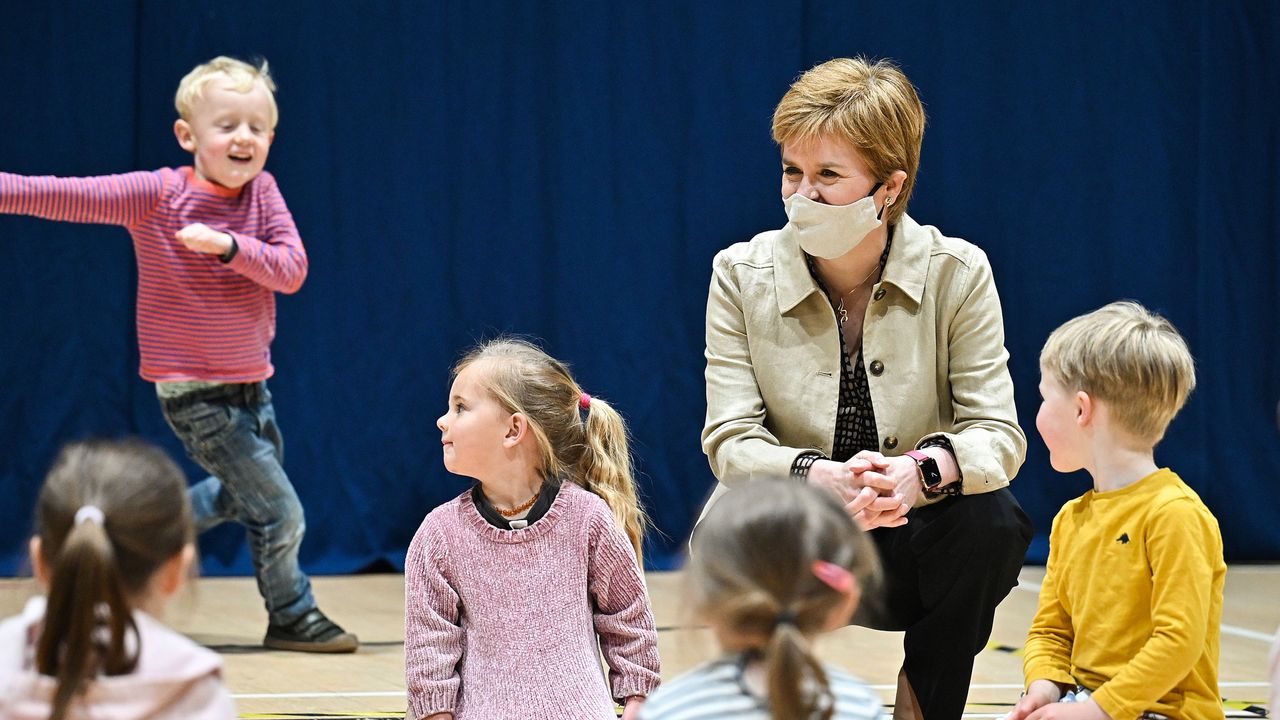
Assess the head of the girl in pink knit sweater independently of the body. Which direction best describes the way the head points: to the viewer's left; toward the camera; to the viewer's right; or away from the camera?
to the viewer's left

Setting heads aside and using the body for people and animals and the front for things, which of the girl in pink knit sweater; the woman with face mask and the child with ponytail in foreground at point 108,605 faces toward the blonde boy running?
the child with ponytail in foreground

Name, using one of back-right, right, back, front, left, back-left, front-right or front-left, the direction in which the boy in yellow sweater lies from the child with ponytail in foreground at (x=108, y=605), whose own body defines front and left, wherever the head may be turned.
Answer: right

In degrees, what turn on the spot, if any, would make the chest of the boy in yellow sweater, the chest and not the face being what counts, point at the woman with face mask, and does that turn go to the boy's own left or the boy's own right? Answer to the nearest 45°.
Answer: approximately 90° to the boy's own right

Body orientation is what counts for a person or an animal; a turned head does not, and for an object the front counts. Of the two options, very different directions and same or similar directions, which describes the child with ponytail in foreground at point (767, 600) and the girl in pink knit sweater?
very different directions

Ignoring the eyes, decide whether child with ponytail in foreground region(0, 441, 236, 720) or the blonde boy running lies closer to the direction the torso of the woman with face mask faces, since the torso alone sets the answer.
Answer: the child with ponytail in foreground

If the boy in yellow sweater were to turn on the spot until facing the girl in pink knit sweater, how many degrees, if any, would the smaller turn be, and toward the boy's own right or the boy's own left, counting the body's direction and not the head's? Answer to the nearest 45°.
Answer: approximately 45° to the boy's own right

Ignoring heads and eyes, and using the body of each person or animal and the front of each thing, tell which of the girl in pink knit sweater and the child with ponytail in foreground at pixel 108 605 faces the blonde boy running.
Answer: the child with ponytail in foreground

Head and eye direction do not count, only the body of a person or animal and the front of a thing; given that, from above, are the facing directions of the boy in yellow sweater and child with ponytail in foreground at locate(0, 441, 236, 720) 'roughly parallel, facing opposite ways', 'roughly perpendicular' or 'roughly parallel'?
roughly perpendicular

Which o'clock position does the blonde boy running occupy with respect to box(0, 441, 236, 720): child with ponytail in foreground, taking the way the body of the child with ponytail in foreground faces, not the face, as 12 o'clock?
The blonde boy running is roughly at 12 o'clock from the child with ponytail in foreground.

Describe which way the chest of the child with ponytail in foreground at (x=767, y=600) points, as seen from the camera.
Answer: away from the camera

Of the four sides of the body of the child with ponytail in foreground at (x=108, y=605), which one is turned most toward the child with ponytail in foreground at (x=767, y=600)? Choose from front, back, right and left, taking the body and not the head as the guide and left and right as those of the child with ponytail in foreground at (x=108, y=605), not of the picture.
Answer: right

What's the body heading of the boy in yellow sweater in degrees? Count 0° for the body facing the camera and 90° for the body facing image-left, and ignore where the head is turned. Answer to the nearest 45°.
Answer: approximately 45°

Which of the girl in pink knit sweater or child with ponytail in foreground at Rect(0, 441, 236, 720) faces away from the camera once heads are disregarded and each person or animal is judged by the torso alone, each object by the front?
the child with ponytail in foreground
